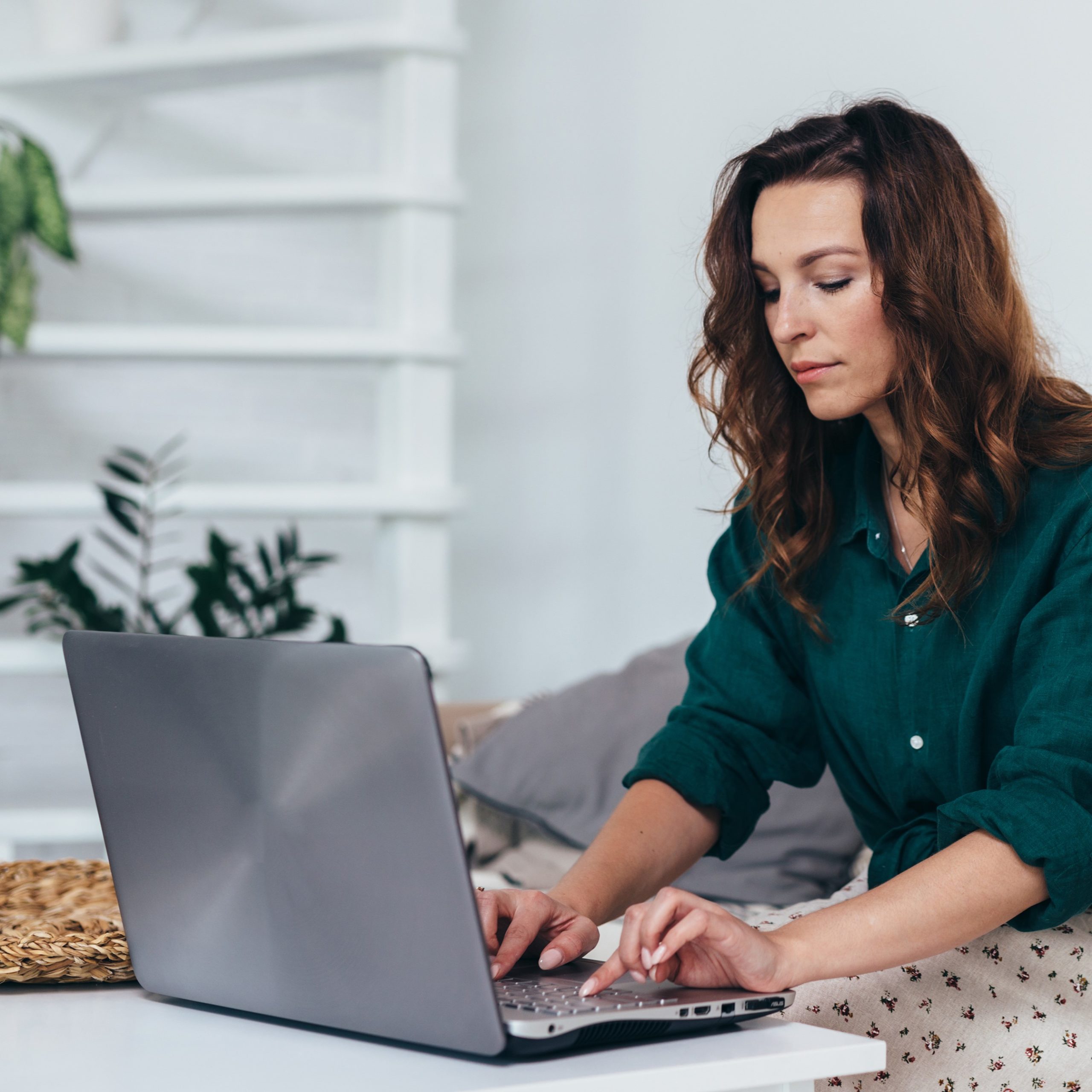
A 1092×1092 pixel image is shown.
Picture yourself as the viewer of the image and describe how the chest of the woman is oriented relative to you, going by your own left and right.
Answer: facing the viewer and to the left of the viewer

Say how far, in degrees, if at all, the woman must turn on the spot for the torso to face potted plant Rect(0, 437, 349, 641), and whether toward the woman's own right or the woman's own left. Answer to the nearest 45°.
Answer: approximately 90° to the woman's own right

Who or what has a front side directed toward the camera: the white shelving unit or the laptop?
the white shelving unit

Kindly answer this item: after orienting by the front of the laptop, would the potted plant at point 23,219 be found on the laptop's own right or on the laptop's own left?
on the laptop's own left

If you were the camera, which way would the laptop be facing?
facing away from the viewer and to the right of the viewer

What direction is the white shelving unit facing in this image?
toward the camera

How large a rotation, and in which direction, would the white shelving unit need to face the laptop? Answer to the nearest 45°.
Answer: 0° — it already faces it

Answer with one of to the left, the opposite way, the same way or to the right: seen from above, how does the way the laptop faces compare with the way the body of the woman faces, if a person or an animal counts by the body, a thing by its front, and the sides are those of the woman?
the opposite way

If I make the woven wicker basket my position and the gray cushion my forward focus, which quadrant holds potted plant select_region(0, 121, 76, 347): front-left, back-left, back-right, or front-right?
front-left

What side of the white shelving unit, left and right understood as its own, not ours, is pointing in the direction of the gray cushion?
front

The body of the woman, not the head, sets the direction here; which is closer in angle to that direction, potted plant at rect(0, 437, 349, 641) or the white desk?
the white desk

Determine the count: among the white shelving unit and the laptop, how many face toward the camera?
1

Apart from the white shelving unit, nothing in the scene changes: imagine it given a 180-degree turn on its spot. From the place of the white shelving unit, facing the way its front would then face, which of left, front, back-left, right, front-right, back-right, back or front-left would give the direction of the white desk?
back

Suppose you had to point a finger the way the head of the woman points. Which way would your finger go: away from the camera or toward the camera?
toward the camera
